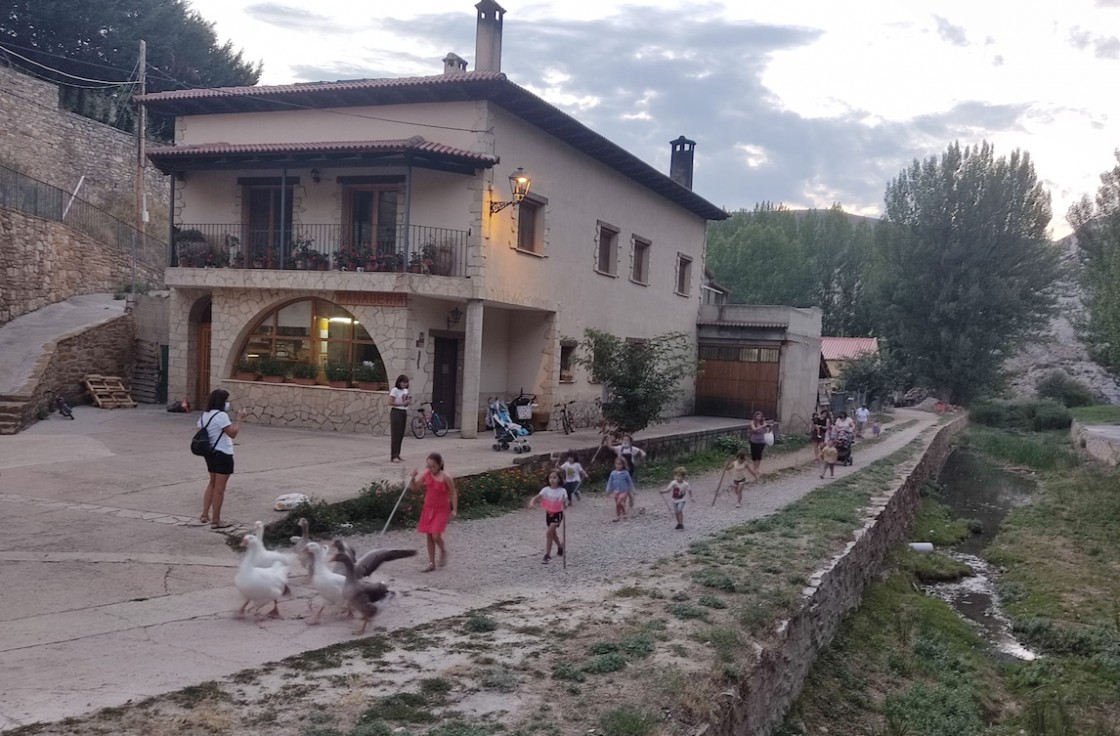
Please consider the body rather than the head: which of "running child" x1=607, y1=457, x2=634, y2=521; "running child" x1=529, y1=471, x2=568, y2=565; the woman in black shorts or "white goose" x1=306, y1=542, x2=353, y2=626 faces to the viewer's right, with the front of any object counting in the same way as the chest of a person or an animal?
the woman in black shorts

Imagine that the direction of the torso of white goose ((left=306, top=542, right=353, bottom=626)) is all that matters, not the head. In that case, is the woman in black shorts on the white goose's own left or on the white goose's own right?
on the white goose's own right

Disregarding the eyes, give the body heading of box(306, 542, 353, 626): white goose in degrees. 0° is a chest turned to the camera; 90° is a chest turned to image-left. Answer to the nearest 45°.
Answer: approximately 45°

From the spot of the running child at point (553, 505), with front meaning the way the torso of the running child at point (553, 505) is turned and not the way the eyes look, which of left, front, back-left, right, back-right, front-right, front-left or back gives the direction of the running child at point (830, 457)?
back

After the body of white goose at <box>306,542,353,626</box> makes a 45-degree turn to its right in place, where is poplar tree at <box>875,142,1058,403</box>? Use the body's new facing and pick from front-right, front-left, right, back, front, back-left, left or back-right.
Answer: back-right

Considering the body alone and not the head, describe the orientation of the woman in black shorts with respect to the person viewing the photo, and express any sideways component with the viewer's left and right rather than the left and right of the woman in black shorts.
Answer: facing to the right of the viewer
